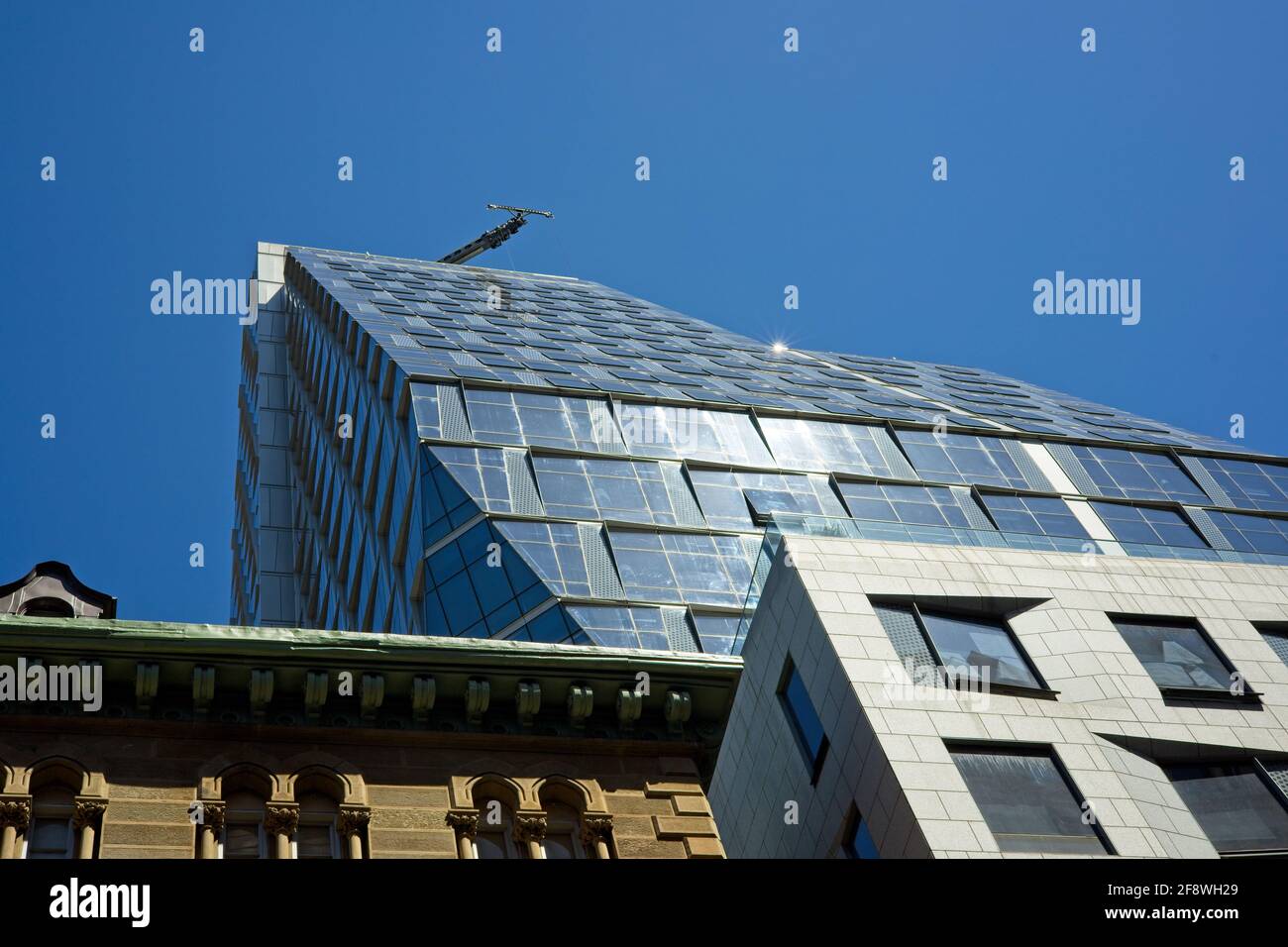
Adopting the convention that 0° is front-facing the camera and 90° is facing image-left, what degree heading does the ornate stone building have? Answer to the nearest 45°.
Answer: approximately 0°
